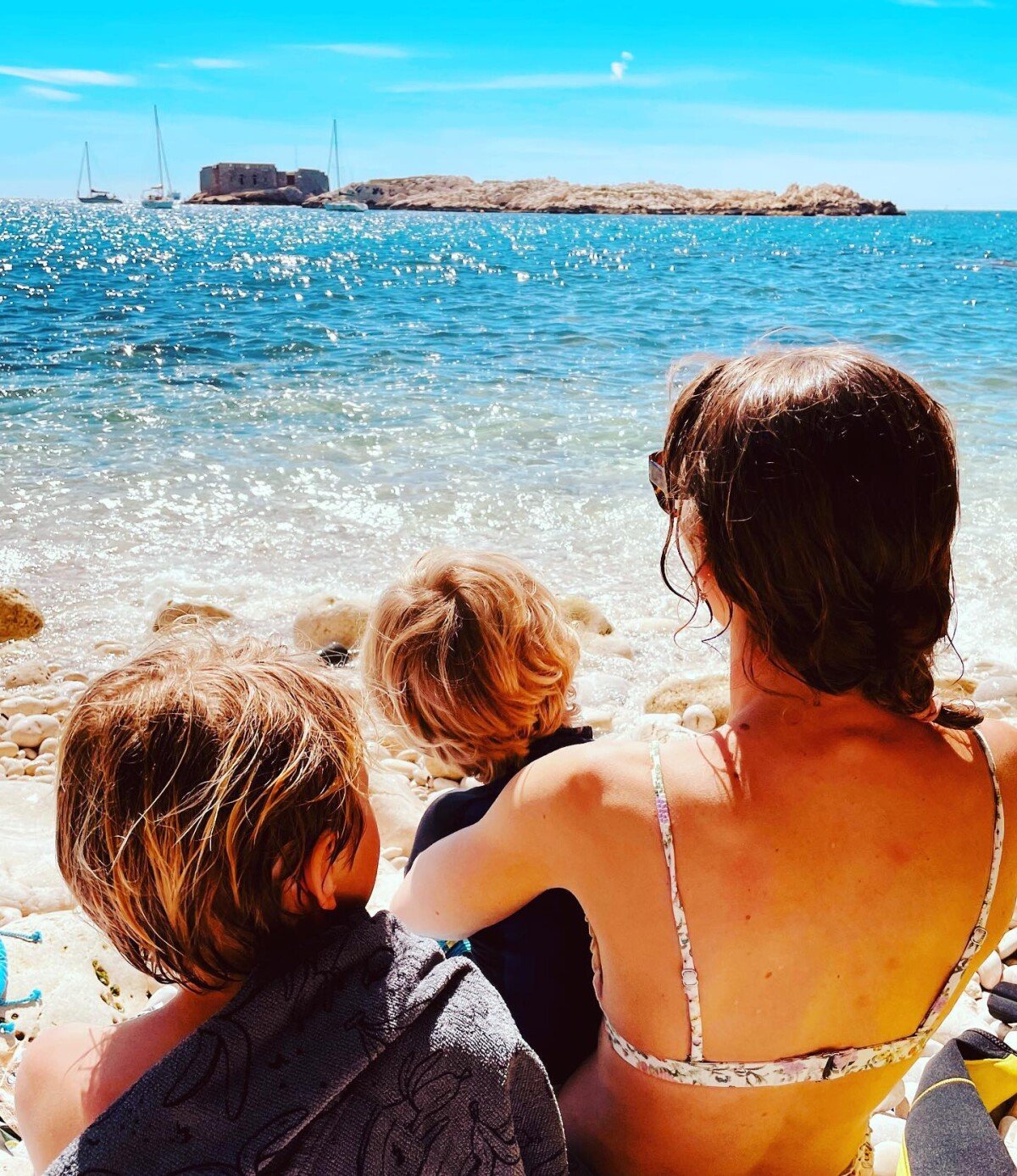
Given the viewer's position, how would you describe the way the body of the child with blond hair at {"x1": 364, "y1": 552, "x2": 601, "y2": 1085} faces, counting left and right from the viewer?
facing away from the viewer

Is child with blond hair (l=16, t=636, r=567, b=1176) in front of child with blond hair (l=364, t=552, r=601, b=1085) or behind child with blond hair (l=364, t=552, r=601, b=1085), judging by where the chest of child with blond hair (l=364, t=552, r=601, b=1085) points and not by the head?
behind

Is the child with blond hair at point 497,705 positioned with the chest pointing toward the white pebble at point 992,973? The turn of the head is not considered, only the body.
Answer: no

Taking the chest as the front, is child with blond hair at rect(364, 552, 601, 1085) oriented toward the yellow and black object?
no

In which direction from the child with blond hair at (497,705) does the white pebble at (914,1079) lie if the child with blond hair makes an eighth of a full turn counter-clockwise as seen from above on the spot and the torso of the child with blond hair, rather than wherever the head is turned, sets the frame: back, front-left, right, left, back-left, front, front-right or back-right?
back-right

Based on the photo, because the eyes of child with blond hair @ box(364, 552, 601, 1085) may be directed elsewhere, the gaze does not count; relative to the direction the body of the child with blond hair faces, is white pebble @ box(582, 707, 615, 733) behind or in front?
in front

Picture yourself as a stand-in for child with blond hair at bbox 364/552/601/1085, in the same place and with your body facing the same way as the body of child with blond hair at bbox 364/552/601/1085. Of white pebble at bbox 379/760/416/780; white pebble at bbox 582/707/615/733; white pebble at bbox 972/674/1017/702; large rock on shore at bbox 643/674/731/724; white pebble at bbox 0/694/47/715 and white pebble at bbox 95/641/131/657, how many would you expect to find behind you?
0

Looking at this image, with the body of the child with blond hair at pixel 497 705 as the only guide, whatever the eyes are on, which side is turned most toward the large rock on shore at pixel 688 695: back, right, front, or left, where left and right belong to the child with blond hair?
front

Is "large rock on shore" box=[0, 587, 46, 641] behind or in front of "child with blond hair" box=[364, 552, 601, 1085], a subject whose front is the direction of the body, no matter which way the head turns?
in front

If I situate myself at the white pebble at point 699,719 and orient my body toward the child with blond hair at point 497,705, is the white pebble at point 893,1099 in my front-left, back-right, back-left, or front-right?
front-left

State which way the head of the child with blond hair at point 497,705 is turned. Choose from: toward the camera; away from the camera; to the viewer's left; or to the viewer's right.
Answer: away from the camera

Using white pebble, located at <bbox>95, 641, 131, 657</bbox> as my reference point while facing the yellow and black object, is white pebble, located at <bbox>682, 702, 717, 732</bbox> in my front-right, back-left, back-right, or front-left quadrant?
front-left

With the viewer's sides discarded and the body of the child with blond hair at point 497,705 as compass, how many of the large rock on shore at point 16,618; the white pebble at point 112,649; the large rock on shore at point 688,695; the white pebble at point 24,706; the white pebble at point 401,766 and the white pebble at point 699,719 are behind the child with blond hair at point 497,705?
0

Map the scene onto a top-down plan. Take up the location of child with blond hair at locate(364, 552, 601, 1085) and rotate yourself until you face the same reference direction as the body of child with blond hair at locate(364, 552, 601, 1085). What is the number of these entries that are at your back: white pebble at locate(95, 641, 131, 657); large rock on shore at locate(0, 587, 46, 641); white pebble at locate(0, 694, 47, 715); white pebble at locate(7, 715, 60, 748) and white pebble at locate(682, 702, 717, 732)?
0

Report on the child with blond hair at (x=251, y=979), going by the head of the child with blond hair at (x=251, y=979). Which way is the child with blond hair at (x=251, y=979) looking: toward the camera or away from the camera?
away from the camera

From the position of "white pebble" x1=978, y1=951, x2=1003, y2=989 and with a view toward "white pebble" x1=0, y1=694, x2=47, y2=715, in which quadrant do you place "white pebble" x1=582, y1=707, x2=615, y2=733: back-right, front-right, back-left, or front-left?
front-right

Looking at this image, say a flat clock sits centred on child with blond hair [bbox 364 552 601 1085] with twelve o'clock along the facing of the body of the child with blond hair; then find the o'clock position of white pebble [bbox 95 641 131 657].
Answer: The white pebble is roughly at 11 o'clock from the child with blond hair.

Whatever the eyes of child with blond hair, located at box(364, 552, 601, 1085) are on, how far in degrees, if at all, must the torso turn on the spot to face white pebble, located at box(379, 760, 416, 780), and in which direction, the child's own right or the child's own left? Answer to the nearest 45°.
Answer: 0° — they already face it
